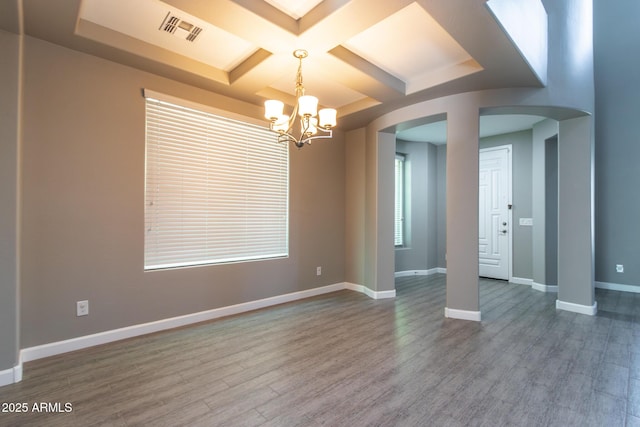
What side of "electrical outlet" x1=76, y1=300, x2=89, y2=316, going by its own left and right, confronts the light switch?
left

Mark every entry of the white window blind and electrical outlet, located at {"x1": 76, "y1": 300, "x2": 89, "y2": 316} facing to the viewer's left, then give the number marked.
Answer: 0

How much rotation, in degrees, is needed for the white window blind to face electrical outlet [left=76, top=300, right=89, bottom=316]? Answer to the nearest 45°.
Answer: approximately 90° to its right

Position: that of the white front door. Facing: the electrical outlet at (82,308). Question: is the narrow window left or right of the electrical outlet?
right

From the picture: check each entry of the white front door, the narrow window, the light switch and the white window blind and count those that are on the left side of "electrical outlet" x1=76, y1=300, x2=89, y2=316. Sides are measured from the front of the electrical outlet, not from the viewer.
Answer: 4

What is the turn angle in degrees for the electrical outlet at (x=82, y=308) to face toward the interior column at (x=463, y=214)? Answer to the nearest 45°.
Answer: approximately 45° to its left

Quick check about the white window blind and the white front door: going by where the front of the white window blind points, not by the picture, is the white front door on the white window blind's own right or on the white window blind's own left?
on the white window blind's own left

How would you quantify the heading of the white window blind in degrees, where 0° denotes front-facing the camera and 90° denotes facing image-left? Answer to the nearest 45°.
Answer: approximately 315°

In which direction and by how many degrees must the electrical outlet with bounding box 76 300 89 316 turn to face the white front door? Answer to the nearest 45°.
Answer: approximately 90° to its left

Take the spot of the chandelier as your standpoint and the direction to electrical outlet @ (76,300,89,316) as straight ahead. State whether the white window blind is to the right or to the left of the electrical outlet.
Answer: right

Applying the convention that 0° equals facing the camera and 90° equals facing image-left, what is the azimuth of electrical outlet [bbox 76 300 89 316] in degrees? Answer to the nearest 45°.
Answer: approximately 0°

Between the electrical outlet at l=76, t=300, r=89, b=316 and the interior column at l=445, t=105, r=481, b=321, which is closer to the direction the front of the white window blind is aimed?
the interior column

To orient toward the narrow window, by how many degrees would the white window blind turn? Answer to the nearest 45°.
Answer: approximately 90° to its left

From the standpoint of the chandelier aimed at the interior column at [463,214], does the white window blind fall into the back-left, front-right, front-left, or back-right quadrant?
back-left
